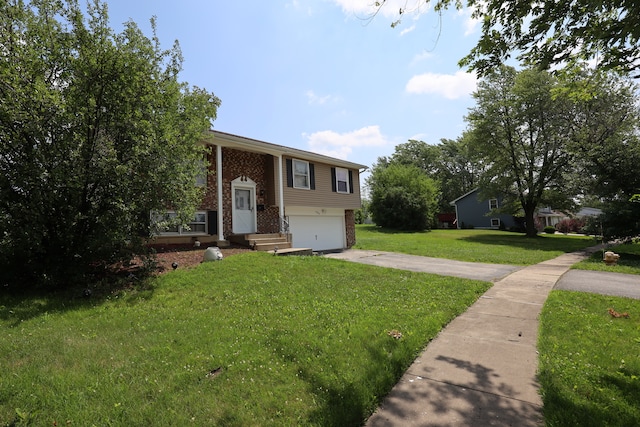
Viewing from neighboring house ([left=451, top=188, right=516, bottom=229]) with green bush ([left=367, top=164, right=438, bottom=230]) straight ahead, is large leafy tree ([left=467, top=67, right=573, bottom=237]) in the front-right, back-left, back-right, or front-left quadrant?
front-left

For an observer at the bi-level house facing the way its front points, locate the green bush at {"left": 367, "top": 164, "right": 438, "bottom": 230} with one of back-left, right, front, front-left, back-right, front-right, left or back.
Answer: left

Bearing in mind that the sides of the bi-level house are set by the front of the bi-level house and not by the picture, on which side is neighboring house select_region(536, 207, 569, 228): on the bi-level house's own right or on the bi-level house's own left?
on the bi-level house's own left

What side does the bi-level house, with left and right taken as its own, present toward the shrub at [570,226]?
left

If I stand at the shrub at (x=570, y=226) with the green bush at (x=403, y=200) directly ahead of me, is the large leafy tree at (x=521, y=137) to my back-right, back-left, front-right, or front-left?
front-left

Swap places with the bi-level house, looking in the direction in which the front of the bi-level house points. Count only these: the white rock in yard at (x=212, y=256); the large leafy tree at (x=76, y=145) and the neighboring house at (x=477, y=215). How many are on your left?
1
